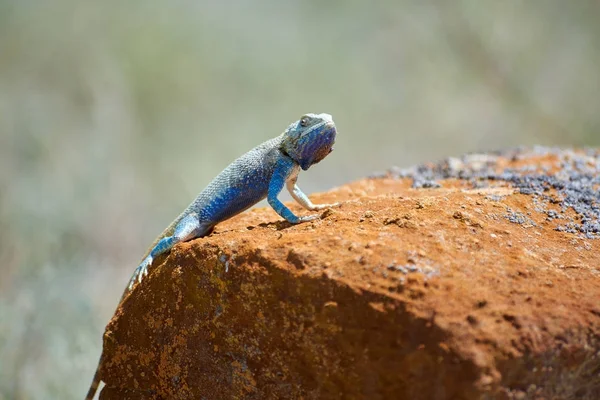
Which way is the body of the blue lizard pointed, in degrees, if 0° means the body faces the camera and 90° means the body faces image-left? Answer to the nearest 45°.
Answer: approximately 270°
